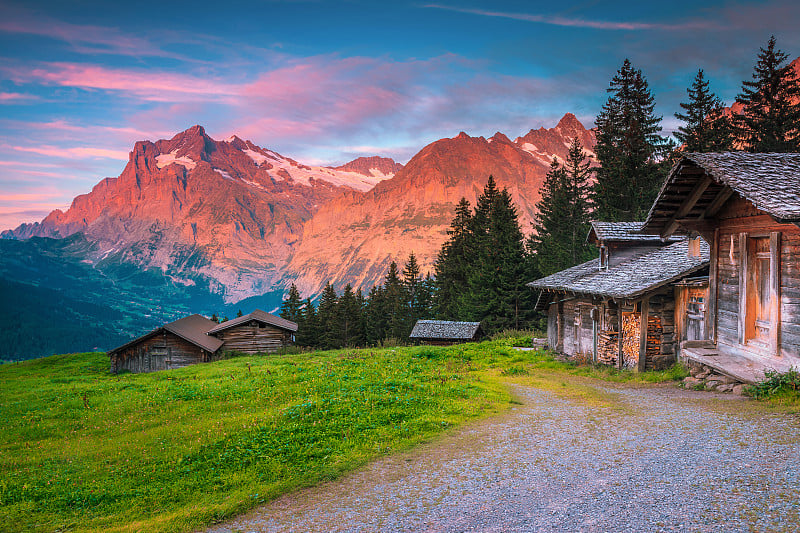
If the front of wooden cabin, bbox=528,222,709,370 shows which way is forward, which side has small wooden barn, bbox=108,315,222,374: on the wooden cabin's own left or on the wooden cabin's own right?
on the wooden cabin's own right

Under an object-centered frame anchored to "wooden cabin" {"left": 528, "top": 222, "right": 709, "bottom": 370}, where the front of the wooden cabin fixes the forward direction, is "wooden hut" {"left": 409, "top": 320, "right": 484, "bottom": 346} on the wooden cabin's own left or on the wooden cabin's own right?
on the wooden cabin's own right

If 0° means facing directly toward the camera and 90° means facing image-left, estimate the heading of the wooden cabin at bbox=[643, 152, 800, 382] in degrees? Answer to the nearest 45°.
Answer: approximately 45°

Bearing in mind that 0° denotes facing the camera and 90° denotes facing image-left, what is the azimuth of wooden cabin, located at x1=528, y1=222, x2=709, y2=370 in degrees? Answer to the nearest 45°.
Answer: approximately 45°

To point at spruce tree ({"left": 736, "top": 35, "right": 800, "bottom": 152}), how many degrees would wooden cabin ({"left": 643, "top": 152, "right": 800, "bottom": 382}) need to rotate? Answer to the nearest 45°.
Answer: approximately 135° to its right

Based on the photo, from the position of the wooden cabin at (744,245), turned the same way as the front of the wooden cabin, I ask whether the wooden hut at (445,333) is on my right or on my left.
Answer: on my right
